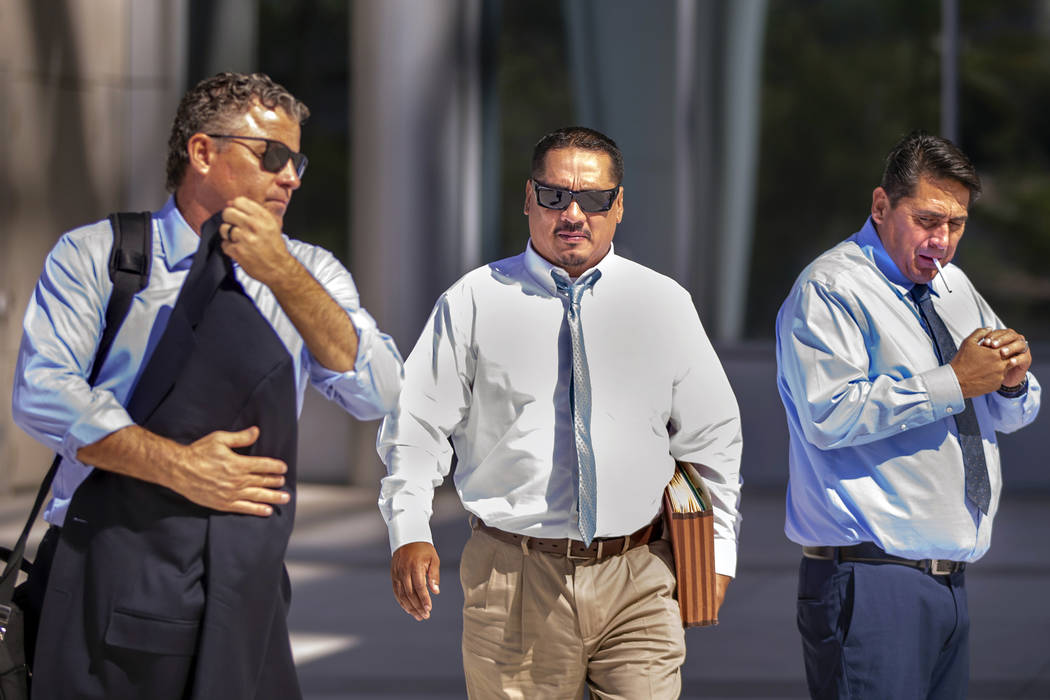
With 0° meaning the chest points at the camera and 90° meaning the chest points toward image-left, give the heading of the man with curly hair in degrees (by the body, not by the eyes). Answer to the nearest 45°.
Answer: approximately 315°

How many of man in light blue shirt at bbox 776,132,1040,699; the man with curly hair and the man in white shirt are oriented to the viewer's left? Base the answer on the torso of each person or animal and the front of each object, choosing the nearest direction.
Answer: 0

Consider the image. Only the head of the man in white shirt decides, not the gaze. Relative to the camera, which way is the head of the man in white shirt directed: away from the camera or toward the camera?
toward the camera

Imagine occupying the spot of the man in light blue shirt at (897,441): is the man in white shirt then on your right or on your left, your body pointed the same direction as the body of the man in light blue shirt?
on your right

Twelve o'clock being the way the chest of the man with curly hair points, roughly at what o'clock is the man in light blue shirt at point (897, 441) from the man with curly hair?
The man in light blue shirt is roughly at 10 o'clock from the man with curly hair.

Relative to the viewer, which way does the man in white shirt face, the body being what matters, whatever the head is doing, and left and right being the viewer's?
facing the viewer

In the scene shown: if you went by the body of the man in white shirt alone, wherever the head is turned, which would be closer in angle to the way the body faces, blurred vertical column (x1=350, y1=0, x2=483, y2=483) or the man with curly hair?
the man with curly hair

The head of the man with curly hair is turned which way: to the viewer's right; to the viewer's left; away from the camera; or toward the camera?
to the viewer's right

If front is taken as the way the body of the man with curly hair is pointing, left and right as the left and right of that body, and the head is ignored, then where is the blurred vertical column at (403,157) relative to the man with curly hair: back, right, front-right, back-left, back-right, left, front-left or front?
back-left

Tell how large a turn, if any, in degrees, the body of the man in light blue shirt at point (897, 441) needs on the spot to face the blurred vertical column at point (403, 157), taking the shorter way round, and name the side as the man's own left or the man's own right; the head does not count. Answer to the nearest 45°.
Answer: approximately 180°

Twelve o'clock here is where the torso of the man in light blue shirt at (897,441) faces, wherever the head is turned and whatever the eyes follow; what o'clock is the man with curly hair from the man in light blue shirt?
The man with curly hair is roughly at 3 o'clock from the man in light blue shirt.

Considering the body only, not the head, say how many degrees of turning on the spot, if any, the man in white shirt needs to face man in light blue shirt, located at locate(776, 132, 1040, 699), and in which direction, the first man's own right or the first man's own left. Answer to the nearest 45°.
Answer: approximately 90° to the first man's own left

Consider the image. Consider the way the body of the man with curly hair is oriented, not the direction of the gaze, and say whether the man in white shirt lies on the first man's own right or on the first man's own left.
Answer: on the first man's own left

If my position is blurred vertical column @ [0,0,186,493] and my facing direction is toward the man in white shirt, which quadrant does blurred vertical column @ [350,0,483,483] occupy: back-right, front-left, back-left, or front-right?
front-left

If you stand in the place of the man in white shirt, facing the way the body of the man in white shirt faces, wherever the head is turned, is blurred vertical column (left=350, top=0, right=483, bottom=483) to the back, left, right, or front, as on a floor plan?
back

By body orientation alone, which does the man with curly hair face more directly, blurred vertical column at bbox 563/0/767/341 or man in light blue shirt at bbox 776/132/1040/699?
the man in light blue shirt

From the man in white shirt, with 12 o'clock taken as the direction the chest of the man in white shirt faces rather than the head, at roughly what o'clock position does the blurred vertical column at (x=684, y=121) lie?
The blurred vertical column is roughly at 6 o'clock from the man in white shirt.
